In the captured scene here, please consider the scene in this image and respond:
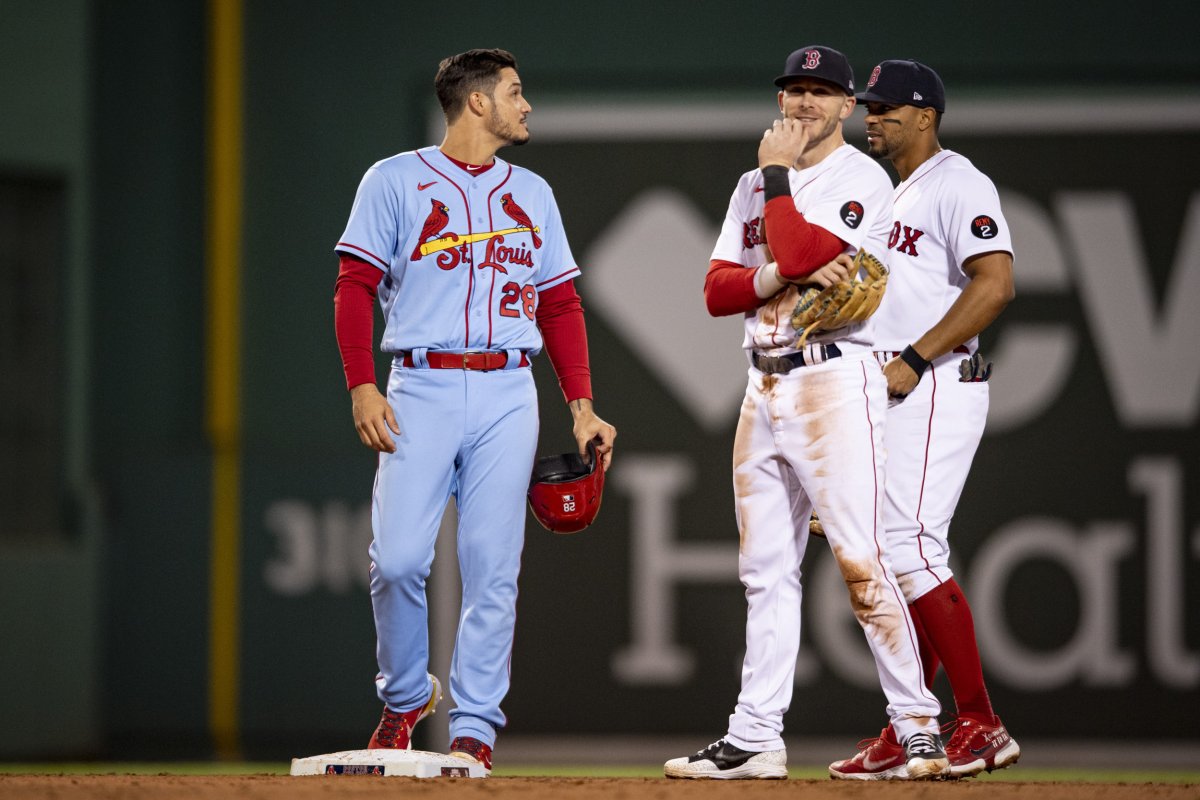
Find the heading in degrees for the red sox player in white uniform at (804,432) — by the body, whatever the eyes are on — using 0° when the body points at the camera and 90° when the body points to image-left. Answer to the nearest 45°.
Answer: approximately 45°

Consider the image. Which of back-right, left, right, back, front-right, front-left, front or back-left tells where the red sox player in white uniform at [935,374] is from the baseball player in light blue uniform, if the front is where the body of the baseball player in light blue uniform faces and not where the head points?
left

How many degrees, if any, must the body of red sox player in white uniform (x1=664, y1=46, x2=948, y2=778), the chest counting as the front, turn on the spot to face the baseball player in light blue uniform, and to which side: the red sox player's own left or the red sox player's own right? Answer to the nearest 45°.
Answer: approximately 45° to the red sox player's own right

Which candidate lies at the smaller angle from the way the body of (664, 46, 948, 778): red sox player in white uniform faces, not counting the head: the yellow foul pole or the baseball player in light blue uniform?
the baseball player in light blue uniform

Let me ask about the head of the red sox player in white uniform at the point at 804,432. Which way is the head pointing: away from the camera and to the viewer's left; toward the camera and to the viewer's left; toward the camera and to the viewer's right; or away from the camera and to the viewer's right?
toward the camera and to the viewer's left

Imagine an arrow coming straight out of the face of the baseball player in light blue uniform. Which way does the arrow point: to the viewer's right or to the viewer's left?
to the viewer's right

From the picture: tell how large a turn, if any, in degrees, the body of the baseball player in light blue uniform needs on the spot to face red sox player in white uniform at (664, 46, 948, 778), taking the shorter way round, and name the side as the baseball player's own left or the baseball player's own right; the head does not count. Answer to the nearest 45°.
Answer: approximately 90° to the baseball player's own left

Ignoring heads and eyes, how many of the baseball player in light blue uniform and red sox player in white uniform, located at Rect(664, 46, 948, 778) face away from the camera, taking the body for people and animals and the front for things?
0

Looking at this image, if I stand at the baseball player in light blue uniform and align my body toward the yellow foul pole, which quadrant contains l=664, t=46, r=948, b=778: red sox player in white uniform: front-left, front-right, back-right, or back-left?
back-right

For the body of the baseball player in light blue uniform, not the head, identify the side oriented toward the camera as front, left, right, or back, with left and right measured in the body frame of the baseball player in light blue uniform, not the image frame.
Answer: front

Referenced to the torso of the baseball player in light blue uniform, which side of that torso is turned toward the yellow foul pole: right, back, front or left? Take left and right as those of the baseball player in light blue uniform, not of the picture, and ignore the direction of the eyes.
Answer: back
